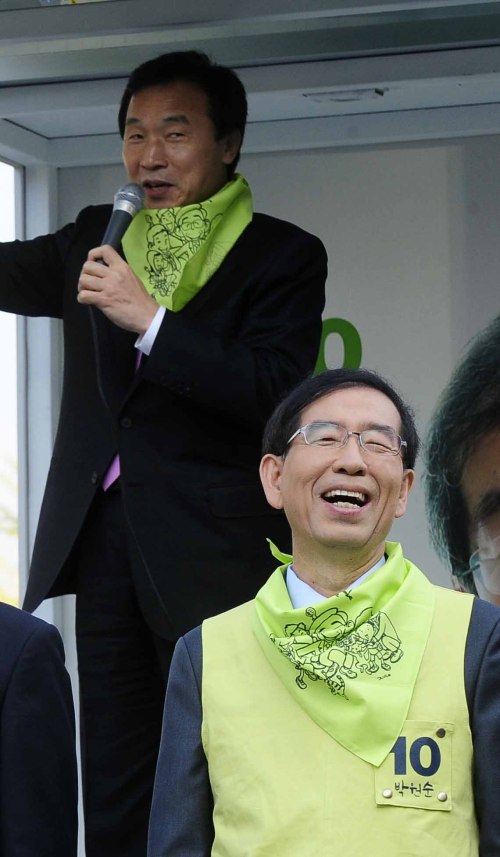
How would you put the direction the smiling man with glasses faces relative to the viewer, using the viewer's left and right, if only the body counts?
facing the viewer

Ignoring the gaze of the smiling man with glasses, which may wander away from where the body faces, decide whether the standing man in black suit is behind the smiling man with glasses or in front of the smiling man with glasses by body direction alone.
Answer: behind

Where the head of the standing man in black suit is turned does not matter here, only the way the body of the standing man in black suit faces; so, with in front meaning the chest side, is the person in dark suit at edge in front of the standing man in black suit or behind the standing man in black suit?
in front

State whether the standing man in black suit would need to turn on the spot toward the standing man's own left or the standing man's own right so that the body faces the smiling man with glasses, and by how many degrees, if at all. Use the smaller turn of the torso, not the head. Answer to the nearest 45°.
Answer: approximately 45° to the standing man's own left

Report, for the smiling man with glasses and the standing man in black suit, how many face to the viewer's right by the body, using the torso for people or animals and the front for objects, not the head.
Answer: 0

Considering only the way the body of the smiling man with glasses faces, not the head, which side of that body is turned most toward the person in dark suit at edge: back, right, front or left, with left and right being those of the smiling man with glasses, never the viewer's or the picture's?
right

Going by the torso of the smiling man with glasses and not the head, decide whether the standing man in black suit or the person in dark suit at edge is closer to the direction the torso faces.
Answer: the person in dark suit at edge

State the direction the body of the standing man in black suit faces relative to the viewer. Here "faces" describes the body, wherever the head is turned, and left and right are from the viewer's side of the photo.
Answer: facing the viewer and to the left of the viewer
